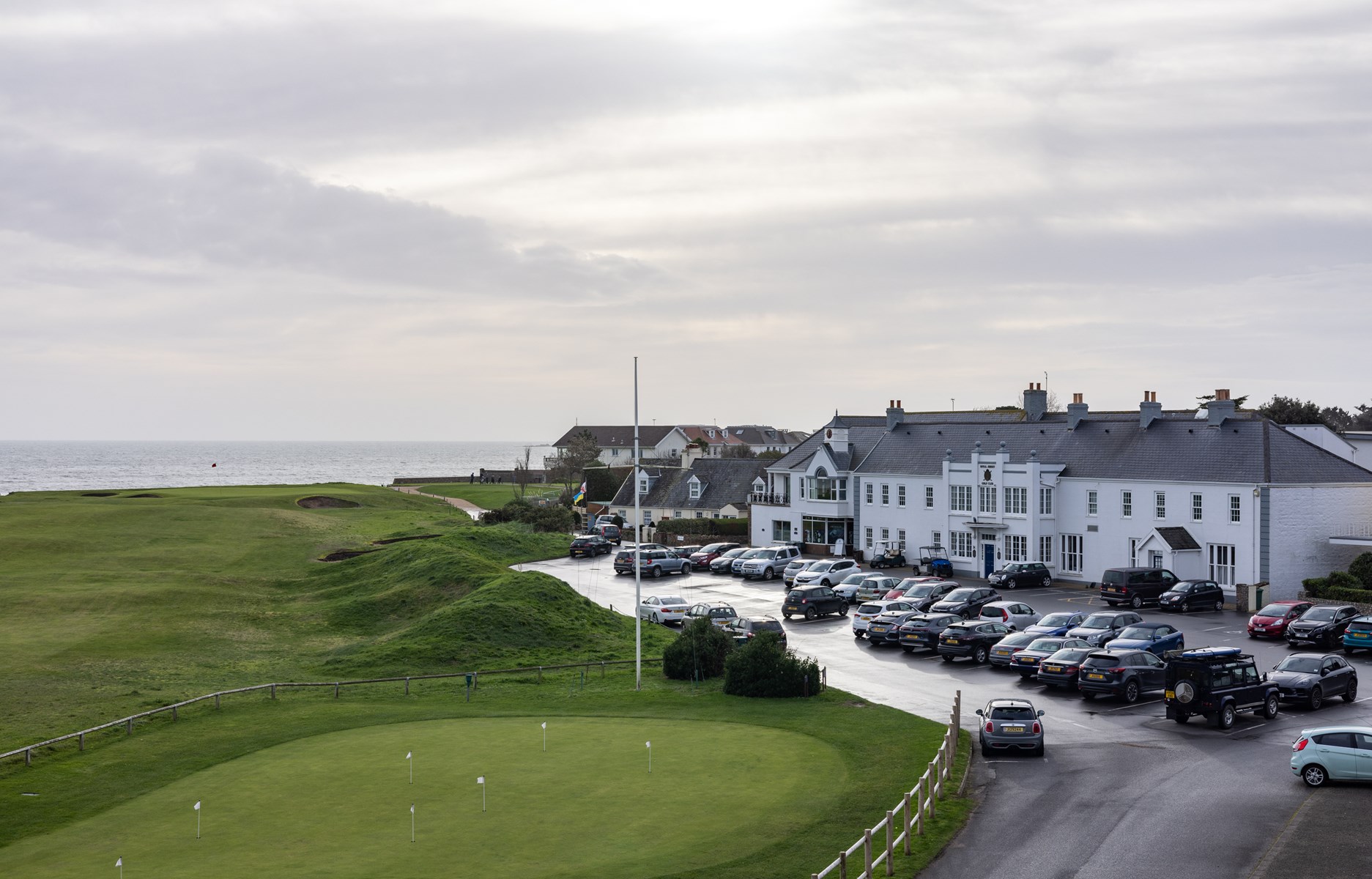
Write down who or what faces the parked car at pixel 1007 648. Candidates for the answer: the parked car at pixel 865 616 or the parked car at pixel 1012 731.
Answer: the parked car at pixel 1012 731

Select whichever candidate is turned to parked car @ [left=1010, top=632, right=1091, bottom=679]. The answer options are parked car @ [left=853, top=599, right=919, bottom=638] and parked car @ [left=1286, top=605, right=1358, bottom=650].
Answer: parked car @ [left=1286, top=605, right=1358, bottom=650]

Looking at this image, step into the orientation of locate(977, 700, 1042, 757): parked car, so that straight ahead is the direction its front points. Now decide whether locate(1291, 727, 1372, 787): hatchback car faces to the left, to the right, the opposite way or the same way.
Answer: to the right

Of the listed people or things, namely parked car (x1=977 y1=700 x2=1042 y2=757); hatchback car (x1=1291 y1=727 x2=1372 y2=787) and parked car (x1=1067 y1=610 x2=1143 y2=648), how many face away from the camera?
1

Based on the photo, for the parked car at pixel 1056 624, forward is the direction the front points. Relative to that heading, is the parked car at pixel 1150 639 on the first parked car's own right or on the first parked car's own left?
on the first parked car's own left

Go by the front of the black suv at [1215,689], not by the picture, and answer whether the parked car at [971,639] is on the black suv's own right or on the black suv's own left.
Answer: on the black suv's own left

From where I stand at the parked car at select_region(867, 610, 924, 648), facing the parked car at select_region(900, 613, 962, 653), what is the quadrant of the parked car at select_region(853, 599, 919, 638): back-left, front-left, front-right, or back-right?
back-left

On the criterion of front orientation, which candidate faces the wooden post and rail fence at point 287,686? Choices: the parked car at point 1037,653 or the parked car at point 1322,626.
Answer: the parked car at point 1322,626

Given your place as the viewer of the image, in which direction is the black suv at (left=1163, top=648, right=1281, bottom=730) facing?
facing away from the viewer and to the right of the viewer

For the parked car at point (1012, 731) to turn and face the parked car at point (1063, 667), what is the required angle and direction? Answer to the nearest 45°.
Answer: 0° — it already faces it
